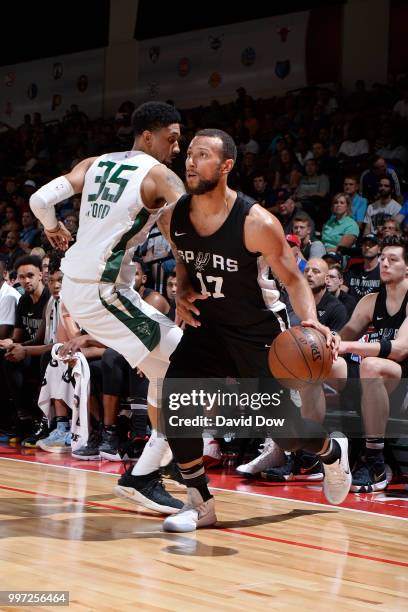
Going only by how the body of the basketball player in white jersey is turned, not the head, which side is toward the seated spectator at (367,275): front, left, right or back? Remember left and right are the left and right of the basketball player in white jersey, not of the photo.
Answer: front

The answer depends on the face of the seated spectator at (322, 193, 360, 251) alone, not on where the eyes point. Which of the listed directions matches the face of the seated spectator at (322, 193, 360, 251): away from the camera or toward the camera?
toward the camera

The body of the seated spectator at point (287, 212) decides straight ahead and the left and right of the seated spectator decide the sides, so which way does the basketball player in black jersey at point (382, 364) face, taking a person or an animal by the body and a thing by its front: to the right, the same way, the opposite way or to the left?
the same way

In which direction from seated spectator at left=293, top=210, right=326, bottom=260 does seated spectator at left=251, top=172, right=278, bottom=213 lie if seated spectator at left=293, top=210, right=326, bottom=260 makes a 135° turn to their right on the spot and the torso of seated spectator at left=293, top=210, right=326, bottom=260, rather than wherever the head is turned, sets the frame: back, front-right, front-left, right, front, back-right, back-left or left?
front

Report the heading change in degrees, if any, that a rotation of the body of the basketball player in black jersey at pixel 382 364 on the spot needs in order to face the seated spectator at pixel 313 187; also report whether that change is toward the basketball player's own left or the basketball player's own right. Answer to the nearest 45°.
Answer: approximately 135° to the basketball player's own right

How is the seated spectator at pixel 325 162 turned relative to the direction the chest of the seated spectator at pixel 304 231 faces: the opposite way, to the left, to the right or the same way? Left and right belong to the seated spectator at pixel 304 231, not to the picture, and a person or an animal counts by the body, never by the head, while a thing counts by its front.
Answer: the same way

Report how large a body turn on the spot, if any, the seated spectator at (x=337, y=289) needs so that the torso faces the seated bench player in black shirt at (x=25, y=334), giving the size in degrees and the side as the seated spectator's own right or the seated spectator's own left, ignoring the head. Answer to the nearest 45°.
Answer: approximately 45° to the seated spectator's own right

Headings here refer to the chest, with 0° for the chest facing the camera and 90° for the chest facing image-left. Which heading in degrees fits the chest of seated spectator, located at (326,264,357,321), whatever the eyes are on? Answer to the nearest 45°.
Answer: approximately 45°

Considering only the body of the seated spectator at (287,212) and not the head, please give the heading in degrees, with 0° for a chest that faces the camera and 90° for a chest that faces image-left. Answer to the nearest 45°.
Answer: approximately 45°

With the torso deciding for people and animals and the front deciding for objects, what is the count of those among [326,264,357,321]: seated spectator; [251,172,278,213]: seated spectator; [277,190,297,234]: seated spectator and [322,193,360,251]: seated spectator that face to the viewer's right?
0

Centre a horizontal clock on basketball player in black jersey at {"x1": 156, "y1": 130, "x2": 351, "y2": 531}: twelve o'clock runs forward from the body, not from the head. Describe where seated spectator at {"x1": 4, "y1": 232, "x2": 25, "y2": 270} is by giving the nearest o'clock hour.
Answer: The seated spectator is roughly at 4 o'clock from the basketball player in black jersey.

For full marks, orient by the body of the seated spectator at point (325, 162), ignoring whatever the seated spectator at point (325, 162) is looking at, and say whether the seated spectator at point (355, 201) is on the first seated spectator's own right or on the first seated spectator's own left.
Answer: on the first seated spectator's own left

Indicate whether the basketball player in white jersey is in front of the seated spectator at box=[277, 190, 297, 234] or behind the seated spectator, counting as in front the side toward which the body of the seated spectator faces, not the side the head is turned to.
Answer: in front

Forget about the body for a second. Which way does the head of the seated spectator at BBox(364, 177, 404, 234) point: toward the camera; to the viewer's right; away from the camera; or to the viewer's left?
toward the camera

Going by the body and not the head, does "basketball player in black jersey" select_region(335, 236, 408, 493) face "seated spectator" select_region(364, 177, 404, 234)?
no

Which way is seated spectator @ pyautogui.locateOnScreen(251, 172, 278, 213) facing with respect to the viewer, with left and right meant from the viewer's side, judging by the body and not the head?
facing the viewer and to the left of the viewer

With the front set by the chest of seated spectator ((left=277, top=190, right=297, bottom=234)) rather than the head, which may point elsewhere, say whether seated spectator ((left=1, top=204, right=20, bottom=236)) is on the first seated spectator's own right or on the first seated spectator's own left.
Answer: on the first seated spectator's own right

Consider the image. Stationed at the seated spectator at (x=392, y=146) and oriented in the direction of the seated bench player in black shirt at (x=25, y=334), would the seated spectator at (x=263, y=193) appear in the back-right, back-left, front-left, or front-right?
front-right

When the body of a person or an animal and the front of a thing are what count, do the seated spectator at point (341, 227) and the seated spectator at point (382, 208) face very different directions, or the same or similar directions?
same or similar directions

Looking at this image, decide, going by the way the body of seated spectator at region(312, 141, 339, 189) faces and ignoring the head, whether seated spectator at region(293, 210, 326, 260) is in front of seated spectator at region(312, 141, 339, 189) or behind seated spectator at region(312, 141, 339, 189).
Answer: in front

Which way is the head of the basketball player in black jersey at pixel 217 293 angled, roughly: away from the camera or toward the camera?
toward the camera
